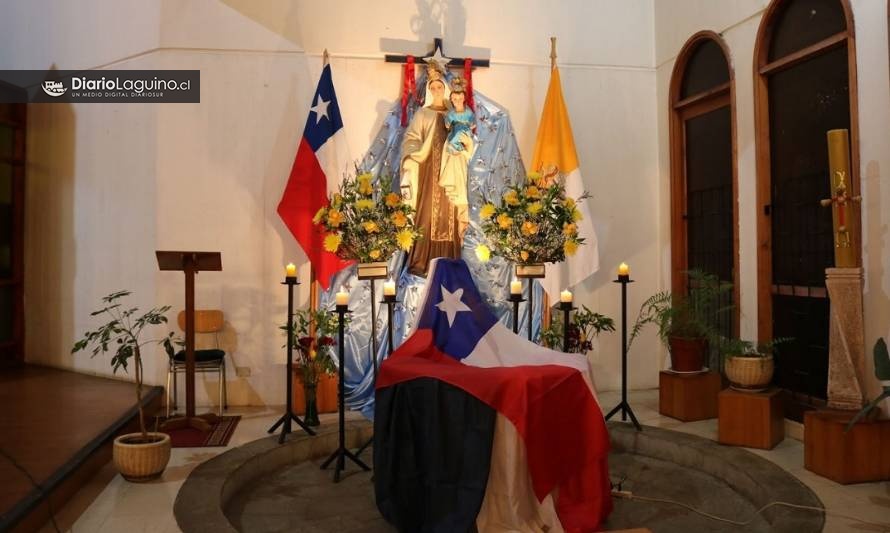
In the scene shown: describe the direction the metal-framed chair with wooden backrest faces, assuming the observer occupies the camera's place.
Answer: facing the viewer

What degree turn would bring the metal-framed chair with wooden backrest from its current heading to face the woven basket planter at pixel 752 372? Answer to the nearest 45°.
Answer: approximately 45° to its left
